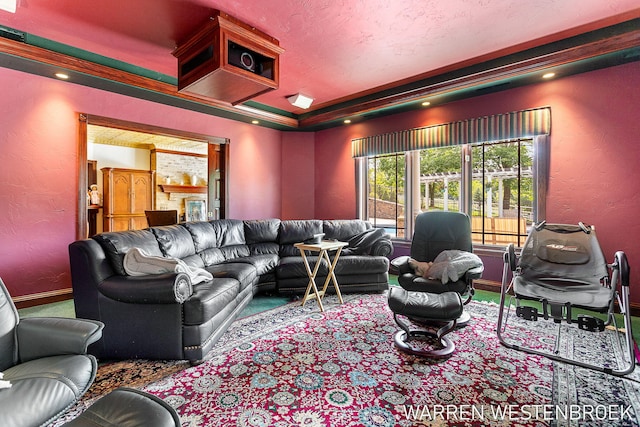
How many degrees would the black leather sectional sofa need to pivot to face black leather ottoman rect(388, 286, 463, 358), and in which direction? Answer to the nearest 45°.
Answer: approximately 45° to its left

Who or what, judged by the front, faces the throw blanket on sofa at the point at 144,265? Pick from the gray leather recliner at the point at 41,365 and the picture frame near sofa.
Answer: the picture frame near sofa

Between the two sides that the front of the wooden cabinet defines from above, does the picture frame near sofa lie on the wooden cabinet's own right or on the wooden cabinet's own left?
on the wooden cabinet's own left

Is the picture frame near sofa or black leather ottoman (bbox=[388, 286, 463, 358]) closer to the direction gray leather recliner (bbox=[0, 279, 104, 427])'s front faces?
the black leather ottoman

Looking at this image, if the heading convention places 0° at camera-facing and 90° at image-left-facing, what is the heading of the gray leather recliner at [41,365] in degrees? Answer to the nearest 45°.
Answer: approximately 315°

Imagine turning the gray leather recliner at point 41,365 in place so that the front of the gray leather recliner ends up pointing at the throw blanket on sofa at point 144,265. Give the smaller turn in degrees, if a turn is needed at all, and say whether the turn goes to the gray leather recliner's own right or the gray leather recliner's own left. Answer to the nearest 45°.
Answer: approximately 90° to the gray leather recliner's own left

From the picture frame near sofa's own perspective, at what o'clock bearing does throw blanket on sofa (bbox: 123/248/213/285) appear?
The throw blanket on sofa is roughly at 12 o'clock from the picture frame near sofa.

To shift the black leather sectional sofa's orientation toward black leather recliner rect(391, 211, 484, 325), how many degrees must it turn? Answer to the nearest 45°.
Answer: approximately 45° to its left
